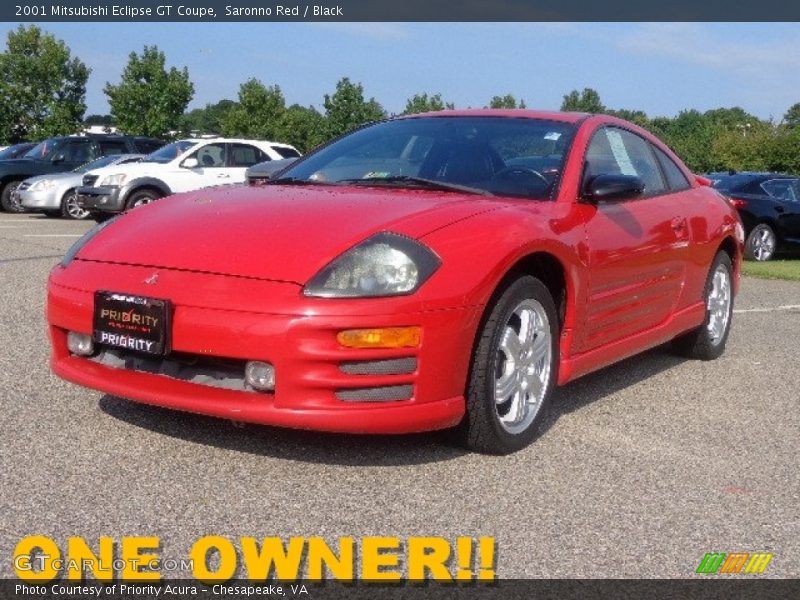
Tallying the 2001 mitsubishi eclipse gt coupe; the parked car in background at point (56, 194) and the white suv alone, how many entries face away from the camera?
0

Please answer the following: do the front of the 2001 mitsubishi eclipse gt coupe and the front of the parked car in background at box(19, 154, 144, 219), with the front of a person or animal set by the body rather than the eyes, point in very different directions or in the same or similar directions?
same or similar directions

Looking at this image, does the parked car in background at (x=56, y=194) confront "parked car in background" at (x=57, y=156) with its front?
no

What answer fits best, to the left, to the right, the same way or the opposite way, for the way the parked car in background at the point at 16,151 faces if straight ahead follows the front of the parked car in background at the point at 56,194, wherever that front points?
the same way

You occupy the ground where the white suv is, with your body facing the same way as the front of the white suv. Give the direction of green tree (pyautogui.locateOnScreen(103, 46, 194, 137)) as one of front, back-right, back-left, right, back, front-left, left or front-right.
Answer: back-right

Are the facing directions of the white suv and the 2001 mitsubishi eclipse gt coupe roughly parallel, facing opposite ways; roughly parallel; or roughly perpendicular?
roughly parallel

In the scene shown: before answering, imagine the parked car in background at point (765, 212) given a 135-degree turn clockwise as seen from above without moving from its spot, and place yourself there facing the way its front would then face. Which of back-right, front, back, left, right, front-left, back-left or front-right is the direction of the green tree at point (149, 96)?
back-right

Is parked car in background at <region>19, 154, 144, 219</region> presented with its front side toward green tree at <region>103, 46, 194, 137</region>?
no

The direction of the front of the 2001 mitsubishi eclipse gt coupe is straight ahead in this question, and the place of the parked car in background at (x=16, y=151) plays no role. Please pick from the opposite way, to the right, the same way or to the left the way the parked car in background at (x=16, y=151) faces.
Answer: the same way

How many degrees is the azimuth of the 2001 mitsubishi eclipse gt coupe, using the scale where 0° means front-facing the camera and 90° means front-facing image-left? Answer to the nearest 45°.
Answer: approximately 45°

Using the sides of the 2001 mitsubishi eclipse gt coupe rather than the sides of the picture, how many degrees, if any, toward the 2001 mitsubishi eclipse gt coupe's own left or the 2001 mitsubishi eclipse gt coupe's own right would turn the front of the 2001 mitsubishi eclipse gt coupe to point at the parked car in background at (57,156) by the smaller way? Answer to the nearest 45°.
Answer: approximately 135° to the 2001 mitsubishi eclipse gt coupe's own right

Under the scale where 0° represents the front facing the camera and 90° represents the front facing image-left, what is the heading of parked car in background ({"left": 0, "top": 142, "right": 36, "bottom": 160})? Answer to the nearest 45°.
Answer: approximately 45°

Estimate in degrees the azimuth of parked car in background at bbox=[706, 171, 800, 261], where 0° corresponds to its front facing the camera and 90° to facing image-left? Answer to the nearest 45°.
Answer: approximately 225°

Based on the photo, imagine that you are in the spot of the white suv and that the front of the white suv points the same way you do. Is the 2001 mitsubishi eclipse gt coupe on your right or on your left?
on your left

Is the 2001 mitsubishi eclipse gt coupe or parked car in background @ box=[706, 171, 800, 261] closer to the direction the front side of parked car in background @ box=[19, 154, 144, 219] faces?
the 2001 mitsubishi eclipse gt coupe

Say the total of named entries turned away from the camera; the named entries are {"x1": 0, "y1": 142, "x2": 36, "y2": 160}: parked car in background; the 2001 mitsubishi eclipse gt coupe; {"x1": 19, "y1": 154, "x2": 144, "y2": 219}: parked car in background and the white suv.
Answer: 0

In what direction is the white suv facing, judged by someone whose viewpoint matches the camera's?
facing the viewer and to the left of the viewer

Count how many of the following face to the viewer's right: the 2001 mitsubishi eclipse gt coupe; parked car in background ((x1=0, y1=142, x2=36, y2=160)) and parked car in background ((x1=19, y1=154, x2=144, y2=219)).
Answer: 0

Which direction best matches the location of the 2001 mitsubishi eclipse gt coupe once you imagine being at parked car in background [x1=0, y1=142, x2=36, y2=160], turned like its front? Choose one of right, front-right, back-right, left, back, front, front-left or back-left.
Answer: front-left

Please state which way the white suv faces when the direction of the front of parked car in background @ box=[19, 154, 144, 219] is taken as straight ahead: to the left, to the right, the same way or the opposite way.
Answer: the same way
